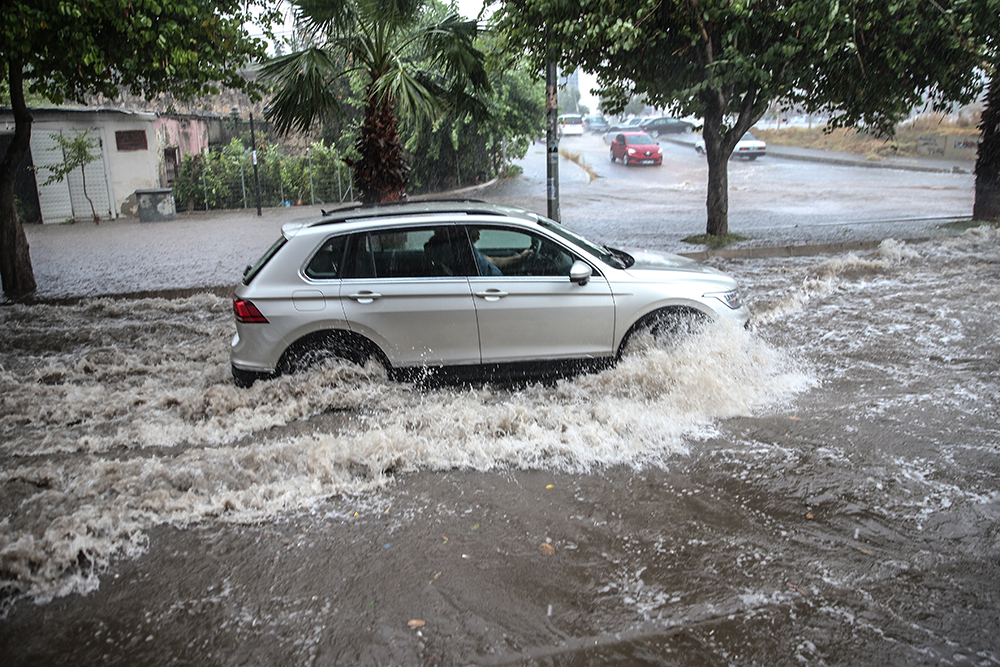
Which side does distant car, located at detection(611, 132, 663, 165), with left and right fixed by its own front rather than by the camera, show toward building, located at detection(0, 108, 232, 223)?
right

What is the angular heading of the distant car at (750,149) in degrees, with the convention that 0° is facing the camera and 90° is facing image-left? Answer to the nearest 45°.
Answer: approximately 135°

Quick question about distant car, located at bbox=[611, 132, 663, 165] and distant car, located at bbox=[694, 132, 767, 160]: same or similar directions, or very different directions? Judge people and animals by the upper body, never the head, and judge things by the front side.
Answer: very different directions

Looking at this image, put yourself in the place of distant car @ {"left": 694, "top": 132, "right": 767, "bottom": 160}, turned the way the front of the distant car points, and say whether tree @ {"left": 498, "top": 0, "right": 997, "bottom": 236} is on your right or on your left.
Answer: on your left

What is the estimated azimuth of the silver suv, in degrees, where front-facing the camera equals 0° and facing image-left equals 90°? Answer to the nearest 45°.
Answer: approximately 270°

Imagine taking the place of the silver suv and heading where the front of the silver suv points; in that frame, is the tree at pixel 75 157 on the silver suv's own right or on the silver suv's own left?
on the silver suv's own left

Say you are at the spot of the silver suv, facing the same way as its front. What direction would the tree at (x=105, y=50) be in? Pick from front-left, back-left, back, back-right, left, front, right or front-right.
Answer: back-left

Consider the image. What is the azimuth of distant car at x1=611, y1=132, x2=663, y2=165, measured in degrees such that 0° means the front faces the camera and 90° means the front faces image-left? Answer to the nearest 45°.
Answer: approximately 315°

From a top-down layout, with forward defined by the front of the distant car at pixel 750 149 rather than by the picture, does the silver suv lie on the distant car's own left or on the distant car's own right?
on the distant car's own left

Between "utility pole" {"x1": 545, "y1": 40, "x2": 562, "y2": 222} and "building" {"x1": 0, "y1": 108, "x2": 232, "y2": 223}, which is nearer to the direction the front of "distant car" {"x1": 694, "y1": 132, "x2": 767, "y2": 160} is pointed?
the building

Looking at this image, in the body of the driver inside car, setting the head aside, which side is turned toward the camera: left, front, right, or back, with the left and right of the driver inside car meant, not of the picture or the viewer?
right

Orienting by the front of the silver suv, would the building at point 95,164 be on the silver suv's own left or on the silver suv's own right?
on the silver suv's own left
